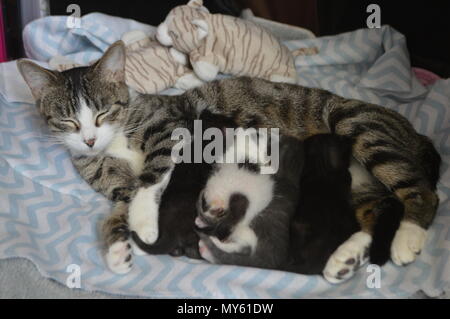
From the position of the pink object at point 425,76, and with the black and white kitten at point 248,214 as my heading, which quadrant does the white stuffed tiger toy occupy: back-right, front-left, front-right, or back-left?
front-right

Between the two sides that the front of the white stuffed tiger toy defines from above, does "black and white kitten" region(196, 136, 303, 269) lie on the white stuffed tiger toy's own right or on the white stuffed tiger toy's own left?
on the white stuffed tiger toy's own left

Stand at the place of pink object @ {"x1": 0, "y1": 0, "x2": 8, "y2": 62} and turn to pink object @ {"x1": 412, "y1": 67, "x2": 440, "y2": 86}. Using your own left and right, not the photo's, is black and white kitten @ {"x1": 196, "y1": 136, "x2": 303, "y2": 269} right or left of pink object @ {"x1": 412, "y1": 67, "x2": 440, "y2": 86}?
right

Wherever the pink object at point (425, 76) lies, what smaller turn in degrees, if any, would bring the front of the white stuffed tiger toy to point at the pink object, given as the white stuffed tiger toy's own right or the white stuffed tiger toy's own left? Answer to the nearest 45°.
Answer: approximately 180°

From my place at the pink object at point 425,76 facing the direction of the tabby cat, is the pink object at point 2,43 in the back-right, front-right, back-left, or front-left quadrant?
front-right

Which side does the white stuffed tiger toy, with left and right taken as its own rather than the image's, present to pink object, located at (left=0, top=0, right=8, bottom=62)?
front

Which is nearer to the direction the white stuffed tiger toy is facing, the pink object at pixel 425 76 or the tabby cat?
the tabby cat

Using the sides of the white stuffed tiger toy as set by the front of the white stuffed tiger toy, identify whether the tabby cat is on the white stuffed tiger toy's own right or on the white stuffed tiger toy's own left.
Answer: on the white stuffed tiger toy's own left

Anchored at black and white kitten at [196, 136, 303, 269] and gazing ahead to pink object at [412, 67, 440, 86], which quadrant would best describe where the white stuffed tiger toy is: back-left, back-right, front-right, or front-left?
front-left

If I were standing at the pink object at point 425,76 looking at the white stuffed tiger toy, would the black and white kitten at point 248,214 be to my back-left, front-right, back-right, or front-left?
front-left
